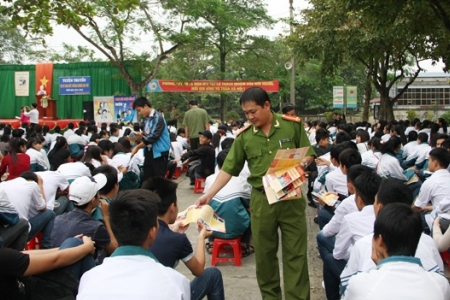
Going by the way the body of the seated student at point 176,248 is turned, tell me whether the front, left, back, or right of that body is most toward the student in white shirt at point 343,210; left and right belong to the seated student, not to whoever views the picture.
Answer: front

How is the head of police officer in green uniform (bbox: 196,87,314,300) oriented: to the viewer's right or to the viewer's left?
to the viewer's left

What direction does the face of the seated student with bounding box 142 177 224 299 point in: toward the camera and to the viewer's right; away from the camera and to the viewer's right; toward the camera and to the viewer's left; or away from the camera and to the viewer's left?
away from the camera and to the viewer's right

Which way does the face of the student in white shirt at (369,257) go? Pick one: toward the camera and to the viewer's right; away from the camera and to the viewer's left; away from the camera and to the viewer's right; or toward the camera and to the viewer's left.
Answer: away from the camera and to the viewer's left

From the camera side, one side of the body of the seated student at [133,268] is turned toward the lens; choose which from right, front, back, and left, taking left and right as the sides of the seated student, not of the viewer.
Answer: back

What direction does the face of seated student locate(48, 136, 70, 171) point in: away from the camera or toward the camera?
away from the camera
